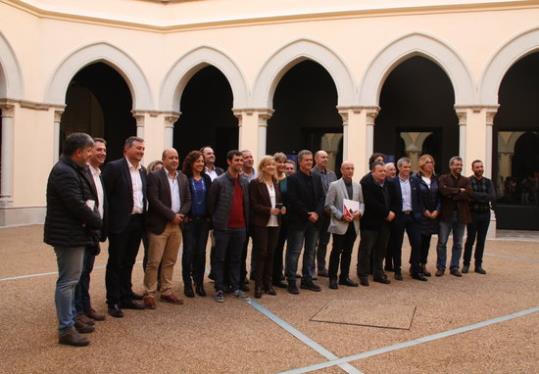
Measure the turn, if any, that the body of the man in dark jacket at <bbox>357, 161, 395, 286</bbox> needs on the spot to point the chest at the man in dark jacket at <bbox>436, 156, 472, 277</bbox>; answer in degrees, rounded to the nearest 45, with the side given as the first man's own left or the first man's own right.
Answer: approximately 90° to the first man's own left

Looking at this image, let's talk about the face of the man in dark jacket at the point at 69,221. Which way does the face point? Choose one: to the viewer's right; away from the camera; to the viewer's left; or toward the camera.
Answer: to the viewer's right

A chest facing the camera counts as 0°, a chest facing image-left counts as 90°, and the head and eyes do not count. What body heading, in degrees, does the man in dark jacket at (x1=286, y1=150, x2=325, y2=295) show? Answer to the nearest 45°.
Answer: approximately 315°

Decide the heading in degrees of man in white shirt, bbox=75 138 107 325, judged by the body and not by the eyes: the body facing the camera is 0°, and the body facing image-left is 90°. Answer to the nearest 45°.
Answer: approximately 315°

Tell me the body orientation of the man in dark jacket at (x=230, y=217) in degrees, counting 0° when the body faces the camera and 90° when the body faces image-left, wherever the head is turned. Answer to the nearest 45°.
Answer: approximately 315°

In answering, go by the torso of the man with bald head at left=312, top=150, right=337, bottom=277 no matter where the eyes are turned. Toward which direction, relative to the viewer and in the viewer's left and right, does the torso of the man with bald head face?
facing the viewer and to the right of the viewer

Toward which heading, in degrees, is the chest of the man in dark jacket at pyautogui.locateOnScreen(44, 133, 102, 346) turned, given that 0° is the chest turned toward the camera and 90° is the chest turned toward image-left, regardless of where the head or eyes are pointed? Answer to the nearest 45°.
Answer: approximately 270°

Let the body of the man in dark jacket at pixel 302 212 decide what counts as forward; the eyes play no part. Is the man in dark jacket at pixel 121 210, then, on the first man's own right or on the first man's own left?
on the first man's own right

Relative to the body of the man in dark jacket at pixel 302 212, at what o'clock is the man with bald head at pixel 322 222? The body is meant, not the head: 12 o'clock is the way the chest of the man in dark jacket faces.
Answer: The man with bald head is roughly at 8 o'clock from the man in dark jacket.

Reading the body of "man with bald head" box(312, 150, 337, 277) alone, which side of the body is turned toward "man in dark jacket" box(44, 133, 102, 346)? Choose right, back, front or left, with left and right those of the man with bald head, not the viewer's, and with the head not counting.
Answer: right

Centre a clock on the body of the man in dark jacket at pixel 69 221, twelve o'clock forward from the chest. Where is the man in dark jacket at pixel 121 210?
the man in dark jacket at pixel 121 210 is roughly at 10 o'clock from the man in dark jacket at pixel 69 221.

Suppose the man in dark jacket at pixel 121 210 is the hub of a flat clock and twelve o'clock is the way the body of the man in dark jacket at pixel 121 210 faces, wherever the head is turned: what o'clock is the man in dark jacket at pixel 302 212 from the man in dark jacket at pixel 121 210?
the man in dark jacket at pixel 302 212 is roughly at 10 o'clock from the man in dark jacket at pixel 121 210.

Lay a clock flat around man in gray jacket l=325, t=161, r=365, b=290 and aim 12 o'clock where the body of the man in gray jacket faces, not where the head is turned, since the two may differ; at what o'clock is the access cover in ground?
The access cover in ground is roughly at 1 o'clock from the man in gray jacket.
